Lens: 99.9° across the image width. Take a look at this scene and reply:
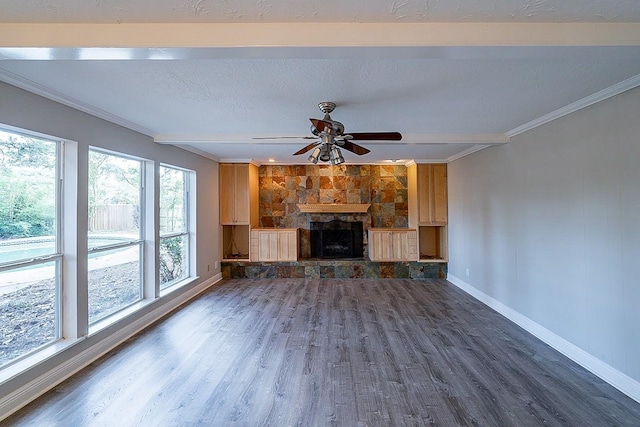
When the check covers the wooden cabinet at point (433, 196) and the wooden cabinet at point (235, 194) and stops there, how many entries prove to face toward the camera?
2

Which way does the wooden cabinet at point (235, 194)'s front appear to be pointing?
toward the camera

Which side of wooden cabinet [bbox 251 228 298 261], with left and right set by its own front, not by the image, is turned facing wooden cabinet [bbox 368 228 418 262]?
left

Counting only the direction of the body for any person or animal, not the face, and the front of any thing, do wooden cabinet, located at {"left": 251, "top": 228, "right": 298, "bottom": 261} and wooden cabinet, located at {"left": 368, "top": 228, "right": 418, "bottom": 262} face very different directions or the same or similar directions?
same or similar directions

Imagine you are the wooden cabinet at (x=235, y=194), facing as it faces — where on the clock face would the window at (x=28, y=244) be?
The window is roughly at 1 o'clock from the wooden cabinet.

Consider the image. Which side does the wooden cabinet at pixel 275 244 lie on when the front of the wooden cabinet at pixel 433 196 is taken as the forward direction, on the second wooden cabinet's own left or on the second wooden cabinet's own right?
on the second wooden cabinet's own right

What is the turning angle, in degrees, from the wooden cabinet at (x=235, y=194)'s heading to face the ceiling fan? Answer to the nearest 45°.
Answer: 0° — it already faces it

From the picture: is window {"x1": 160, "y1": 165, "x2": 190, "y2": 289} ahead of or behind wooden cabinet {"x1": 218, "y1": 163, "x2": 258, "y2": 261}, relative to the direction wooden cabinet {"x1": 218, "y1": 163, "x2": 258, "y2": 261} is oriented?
ahead

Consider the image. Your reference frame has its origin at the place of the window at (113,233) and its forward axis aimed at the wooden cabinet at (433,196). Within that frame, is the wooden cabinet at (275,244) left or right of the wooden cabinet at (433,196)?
left

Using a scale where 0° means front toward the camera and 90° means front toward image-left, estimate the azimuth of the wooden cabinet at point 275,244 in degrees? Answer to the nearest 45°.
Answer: approximately 0°

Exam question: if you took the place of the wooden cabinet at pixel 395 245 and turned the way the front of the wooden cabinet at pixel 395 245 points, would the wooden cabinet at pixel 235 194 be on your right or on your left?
on your right

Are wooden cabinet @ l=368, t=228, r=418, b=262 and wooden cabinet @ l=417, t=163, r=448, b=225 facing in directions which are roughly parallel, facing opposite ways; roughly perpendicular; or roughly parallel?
roughly parallel

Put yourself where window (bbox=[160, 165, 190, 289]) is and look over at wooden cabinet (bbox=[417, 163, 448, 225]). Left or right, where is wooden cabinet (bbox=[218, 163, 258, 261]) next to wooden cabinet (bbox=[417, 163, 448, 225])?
left

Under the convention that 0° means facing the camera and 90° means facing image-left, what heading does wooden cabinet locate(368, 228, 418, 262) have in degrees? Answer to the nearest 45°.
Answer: approximately 0°

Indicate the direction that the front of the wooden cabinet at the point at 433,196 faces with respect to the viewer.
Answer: facing the viewer

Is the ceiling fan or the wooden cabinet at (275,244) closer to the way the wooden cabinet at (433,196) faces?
the ceiling fan
